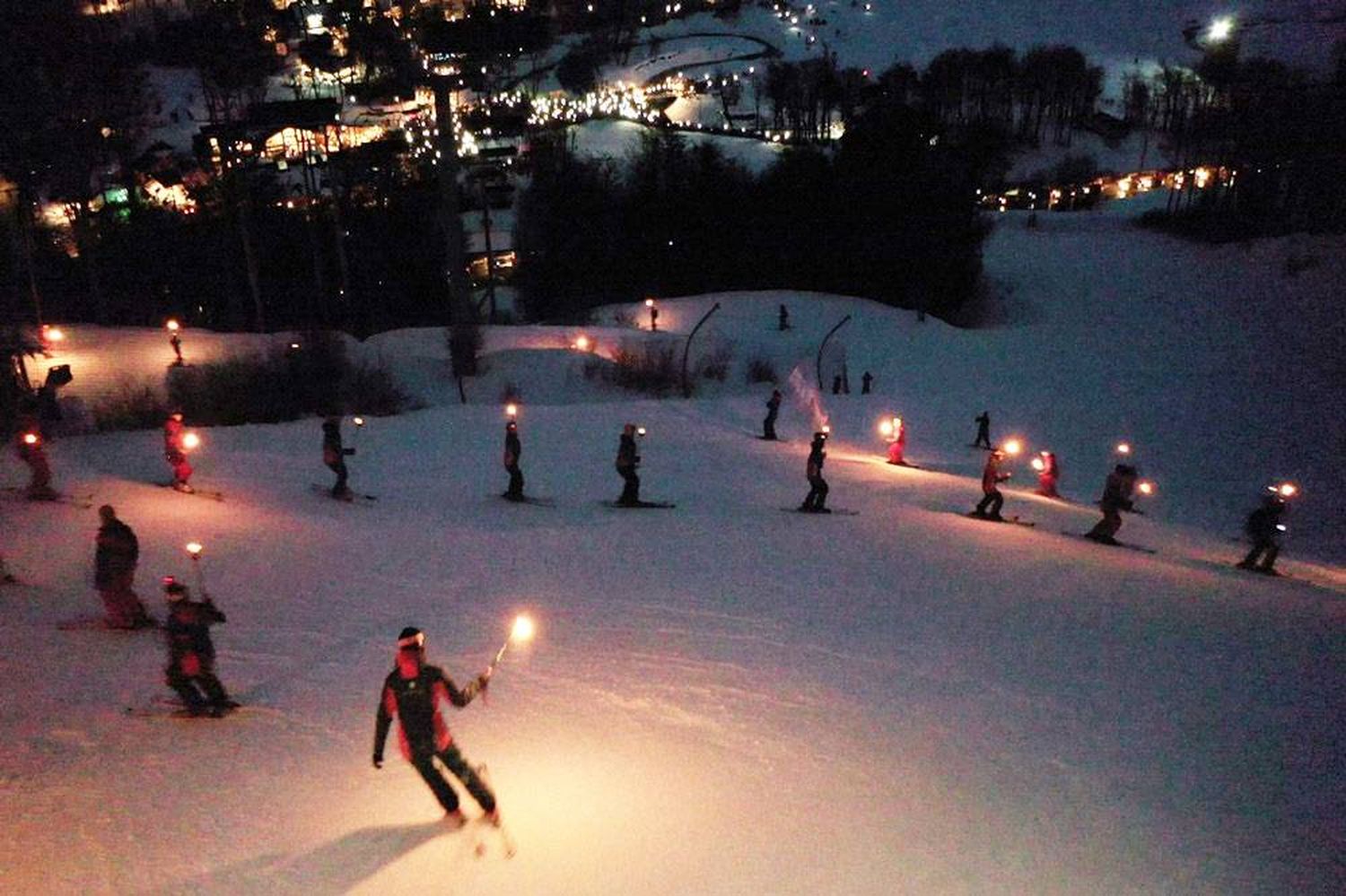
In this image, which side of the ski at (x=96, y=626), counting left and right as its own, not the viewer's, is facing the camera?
left

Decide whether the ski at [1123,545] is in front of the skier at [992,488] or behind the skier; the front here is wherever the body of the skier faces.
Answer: in front
